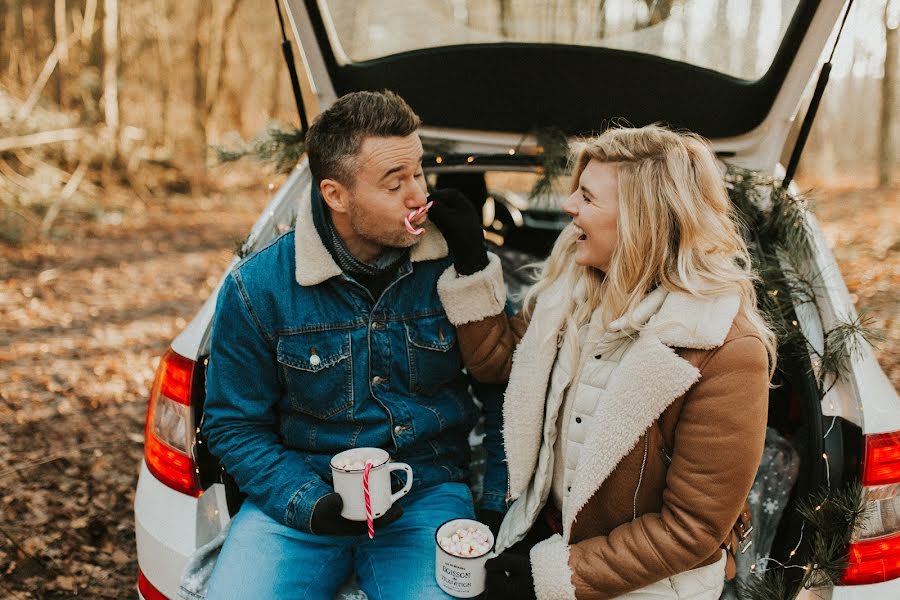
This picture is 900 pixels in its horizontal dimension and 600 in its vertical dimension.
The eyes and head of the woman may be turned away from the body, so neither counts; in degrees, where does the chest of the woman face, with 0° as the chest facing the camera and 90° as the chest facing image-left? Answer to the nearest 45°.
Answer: approximately 45°

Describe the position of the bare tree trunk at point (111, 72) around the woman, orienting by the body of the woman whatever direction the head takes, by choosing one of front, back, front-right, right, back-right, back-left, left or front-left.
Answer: right

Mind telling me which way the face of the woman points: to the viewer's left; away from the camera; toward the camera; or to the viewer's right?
to the viewer's left

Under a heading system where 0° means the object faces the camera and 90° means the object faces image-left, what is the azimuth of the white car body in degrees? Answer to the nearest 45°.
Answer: approximately 180°

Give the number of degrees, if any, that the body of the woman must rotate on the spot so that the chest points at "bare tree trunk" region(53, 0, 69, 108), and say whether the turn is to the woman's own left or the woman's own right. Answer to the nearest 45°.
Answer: approximately 90° to the woman's own right

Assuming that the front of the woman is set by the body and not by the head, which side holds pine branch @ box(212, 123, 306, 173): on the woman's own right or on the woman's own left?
on the woman's own right

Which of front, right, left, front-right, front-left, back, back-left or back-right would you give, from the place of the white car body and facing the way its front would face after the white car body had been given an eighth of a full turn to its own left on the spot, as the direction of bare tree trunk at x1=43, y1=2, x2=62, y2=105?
front

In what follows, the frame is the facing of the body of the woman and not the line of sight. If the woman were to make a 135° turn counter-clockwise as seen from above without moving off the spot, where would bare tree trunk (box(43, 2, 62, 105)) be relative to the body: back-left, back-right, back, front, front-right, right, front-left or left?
back-left

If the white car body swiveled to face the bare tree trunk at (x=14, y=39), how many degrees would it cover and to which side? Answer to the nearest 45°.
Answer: approximately 45° to its left
